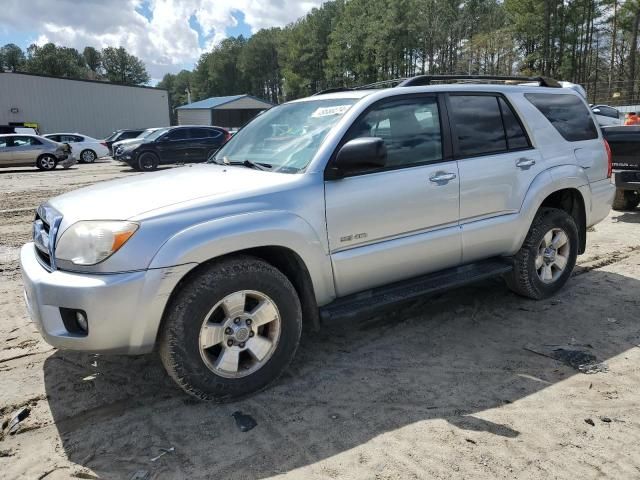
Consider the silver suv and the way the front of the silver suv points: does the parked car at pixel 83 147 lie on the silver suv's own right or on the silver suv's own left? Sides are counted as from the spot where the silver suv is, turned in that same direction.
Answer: on the silver suv's own right

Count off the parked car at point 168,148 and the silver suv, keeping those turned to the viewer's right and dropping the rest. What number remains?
0

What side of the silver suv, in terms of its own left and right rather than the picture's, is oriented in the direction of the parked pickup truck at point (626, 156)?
back

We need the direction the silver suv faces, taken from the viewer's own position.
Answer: facing the viewer and to the left of the viewer

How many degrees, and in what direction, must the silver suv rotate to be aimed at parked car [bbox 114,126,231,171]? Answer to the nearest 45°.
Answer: approximately 135° to its right

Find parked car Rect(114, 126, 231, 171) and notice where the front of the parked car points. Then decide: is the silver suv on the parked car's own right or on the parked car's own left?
on the parked car's own left

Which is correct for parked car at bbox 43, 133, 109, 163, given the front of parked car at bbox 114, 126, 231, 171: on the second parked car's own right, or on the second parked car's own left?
on the second parked car's own right

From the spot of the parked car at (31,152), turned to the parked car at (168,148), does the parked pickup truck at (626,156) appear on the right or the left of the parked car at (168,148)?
right
